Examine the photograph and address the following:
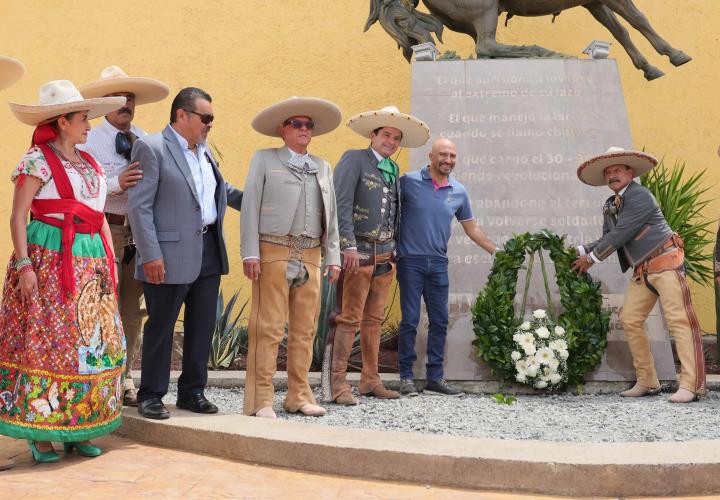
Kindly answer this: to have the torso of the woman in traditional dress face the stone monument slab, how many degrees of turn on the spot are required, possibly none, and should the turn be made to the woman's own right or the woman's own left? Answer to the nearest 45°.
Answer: approximately 90° to the woman's own left

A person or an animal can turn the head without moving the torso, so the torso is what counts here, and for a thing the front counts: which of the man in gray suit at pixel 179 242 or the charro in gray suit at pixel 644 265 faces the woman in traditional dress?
the charro in gray suit

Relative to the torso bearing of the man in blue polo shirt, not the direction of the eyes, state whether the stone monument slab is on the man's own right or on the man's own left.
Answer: on the man's own left

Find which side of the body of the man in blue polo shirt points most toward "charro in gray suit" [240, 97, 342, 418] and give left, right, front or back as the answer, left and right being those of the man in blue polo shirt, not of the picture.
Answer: right

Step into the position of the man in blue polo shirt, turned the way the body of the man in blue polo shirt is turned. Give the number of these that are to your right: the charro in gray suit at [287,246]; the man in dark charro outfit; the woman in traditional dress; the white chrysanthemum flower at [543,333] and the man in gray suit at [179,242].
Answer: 4

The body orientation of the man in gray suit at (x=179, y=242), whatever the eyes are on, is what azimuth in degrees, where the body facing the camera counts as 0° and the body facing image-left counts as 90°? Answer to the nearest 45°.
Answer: approximately 315°

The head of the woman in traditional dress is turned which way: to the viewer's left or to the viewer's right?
to the viewer's right

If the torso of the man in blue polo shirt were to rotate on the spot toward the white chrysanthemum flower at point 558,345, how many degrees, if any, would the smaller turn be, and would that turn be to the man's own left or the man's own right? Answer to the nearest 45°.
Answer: approximately 45° to the man's own left

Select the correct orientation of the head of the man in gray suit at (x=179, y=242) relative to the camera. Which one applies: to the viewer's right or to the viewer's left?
to the viewer's right

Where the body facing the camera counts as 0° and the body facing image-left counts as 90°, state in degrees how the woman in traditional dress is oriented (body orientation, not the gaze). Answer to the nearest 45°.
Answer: approximately 315°
